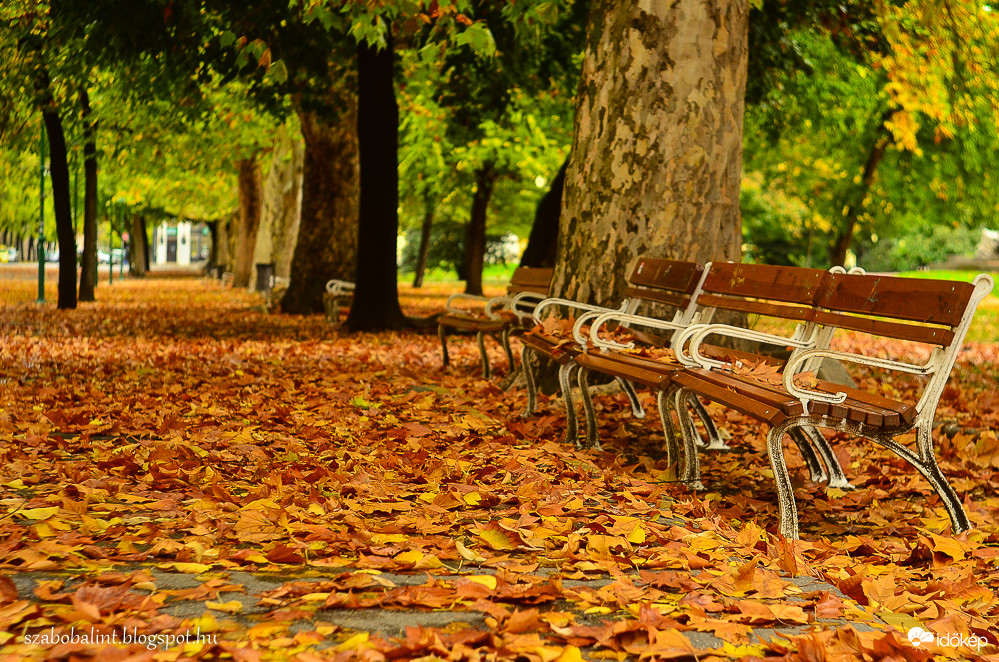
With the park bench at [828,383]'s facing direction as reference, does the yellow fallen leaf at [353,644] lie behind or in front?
in front

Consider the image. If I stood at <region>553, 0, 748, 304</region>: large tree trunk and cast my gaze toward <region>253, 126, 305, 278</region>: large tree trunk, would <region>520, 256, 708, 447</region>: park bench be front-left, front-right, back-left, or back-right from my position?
back-left

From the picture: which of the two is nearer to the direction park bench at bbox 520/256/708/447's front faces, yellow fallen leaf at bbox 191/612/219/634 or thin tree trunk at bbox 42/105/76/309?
the yellow fallen leaf

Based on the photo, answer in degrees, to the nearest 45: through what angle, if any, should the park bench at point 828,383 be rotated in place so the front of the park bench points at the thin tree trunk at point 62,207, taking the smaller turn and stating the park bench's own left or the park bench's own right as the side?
approximately 90° to the park bench's own right

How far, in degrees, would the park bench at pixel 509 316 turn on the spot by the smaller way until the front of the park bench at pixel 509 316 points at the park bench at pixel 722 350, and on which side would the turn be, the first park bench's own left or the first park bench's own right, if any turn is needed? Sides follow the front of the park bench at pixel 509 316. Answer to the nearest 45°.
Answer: approximately 45° to the first park bench's own left

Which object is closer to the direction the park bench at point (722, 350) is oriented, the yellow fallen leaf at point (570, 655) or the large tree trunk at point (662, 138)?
the yellow fallen leaf

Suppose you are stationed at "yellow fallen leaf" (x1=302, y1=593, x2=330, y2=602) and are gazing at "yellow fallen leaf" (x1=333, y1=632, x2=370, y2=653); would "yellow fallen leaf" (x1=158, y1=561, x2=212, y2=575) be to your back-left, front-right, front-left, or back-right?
back-right

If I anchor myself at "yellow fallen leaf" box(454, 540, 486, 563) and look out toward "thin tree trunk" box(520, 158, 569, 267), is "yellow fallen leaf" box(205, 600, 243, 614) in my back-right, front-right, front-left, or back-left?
back-left

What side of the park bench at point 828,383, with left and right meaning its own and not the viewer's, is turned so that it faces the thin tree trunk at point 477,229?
right

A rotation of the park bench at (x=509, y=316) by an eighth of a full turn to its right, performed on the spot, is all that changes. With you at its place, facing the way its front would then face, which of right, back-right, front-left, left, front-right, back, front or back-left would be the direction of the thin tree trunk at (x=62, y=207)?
front-right

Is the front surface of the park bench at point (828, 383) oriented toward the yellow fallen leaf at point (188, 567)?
yes

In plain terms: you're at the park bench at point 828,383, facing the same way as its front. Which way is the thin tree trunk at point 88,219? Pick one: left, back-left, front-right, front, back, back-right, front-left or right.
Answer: right

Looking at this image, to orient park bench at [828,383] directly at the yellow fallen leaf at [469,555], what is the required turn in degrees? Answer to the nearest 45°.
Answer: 0° — it already faces it
